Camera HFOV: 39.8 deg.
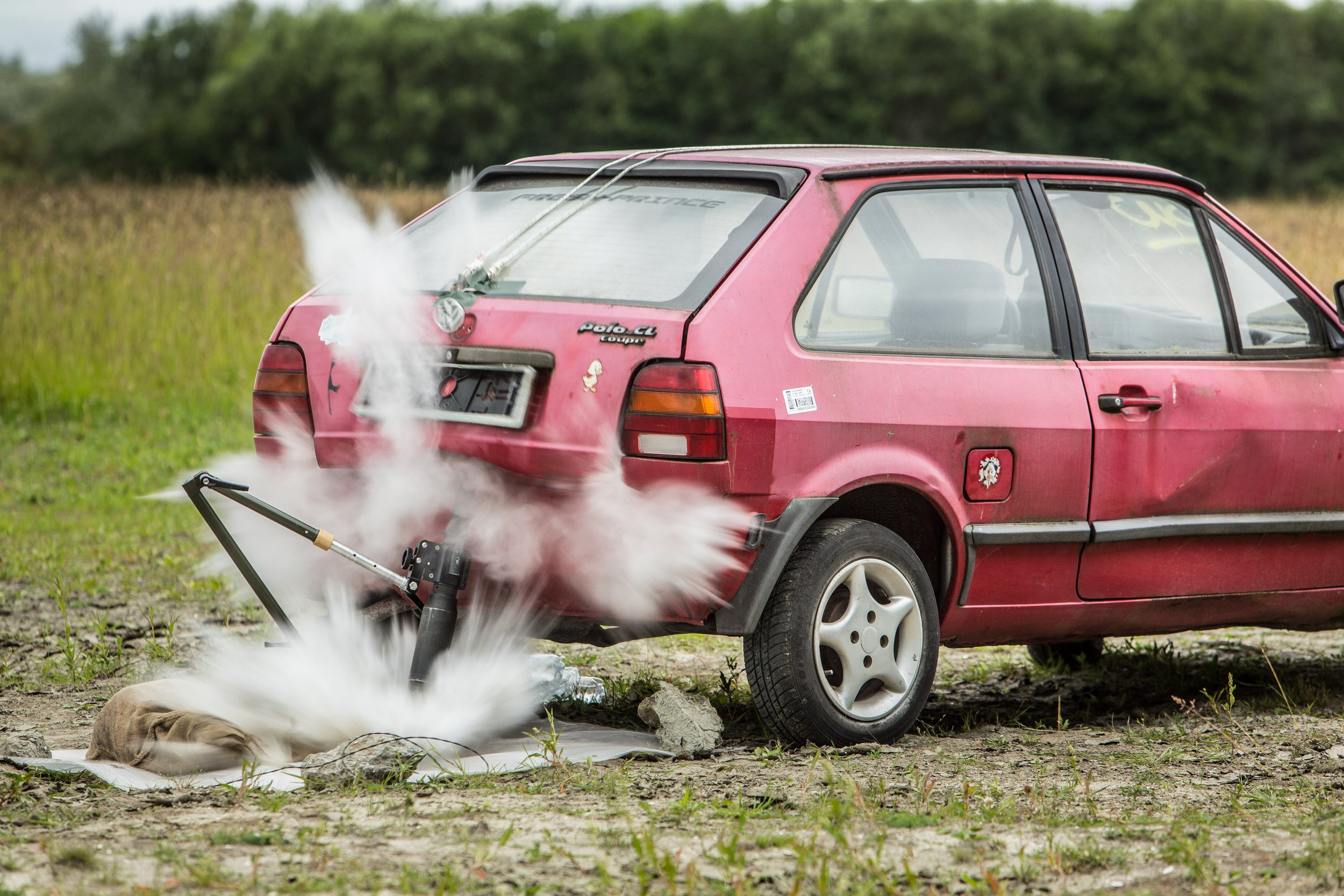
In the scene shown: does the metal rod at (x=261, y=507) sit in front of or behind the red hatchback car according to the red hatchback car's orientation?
behind

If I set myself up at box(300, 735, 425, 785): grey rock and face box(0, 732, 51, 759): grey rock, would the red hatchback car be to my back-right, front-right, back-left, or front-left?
back-right

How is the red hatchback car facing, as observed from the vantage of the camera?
facing away from the viewer and to the right of the viewer

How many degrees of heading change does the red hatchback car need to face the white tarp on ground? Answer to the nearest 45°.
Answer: approximately 180°

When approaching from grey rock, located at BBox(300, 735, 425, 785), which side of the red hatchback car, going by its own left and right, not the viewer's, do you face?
back

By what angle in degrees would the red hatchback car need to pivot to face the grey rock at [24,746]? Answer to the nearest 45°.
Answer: approximately 135° to its left

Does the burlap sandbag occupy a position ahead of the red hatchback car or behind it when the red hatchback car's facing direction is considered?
behind
